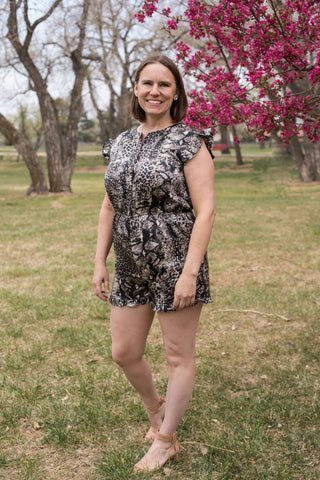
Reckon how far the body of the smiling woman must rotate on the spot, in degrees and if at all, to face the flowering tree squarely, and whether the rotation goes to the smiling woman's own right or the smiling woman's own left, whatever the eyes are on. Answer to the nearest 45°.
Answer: approximately 180°

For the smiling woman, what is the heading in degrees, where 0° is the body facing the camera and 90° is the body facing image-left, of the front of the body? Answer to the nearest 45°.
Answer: approximately 45°

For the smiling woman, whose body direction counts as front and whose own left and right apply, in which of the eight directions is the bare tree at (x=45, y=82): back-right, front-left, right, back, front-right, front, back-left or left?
back-right

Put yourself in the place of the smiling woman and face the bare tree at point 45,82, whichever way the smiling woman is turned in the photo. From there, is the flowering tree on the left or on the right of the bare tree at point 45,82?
right
